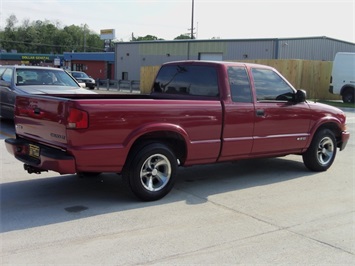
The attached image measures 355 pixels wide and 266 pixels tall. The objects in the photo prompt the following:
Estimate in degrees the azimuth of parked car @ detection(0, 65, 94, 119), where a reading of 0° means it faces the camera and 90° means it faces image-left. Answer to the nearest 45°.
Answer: approximately 315°

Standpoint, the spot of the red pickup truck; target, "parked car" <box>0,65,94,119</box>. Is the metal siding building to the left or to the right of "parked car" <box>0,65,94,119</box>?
right

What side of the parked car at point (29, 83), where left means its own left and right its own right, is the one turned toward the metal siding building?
left

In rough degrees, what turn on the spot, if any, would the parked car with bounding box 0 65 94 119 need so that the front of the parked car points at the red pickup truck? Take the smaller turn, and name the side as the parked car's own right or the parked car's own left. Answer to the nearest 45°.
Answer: approximately 45° to the parked car's own right

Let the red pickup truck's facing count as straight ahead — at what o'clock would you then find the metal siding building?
The metal siding building is roughly at 11 o'clock from the red pickup truck.

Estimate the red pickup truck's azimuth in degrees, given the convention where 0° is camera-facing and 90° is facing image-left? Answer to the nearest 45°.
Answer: approximately 225°

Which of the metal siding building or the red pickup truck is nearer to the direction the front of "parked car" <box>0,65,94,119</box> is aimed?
the red pickup truck
